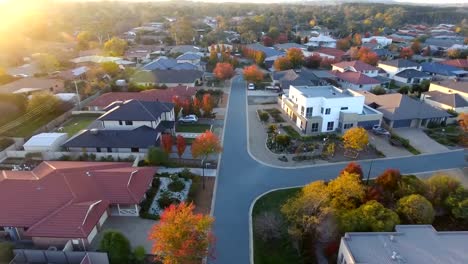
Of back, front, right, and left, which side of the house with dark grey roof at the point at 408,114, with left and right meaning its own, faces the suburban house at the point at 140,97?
right

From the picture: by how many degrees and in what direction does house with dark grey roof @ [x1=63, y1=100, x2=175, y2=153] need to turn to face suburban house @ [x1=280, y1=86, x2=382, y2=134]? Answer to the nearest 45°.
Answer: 0° — it already faces it

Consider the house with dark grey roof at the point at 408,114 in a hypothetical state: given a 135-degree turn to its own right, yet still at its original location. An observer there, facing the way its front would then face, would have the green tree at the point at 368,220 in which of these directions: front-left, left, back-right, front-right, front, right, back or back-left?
back-left

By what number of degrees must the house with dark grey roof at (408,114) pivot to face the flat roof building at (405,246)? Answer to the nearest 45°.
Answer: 0° — it already faces it

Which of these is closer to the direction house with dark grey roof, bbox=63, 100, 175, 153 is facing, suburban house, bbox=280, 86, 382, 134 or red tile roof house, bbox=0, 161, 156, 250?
the suburban house

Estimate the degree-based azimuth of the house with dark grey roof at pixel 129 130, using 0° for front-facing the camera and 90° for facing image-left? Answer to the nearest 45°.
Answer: approximately 270°

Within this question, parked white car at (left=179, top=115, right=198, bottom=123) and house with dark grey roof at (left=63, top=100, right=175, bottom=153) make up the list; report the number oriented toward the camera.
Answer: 0

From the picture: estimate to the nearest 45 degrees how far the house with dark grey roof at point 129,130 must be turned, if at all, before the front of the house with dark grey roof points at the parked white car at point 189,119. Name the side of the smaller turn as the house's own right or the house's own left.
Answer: approximately 45° to the house's own left

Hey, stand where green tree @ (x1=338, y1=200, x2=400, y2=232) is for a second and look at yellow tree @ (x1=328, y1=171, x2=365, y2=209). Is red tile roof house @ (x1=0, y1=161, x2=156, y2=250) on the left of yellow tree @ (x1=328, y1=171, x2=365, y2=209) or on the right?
left

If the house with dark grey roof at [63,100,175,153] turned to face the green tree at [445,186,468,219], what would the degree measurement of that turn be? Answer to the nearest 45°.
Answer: approximately 45° to its right

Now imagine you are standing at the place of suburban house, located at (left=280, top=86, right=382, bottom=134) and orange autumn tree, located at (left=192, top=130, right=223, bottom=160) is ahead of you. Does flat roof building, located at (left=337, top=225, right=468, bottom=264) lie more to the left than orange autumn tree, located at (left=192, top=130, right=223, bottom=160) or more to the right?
left

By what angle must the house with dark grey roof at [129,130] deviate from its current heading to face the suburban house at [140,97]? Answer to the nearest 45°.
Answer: approximately 90° to its left

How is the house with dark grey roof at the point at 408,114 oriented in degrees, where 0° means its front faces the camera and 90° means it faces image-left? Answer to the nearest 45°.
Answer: approximately 0°

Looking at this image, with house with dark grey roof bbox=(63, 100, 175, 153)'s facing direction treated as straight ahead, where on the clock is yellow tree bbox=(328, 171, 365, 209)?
The yellow tree is roughly at 2 o'clock from the house with dark grey roof.
